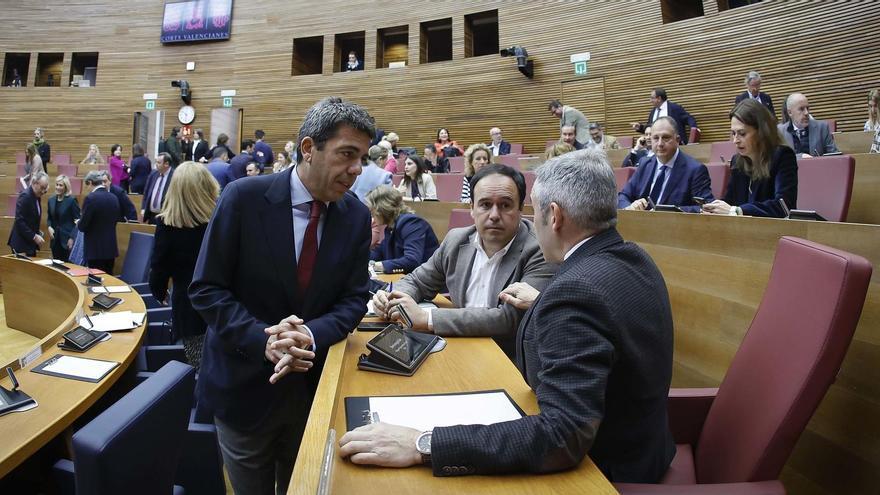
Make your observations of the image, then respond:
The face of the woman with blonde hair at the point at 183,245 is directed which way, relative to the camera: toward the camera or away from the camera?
away from the camera

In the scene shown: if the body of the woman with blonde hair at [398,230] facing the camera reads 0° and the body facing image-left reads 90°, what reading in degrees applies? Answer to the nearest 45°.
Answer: approximately 90°

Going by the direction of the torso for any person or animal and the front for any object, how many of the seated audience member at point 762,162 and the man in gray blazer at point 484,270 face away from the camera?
0

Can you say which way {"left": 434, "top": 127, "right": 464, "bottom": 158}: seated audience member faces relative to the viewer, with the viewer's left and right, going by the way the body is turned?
facing the viewer

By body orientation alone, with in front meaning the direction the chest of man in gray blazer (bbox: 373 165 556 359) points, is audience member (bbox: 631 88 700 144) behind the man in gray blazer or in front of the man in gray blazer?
behind

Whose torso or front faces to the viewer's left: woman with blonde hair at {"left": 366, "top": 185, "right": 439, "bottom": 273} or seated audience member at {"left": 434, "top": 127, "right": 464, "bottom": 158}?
the woman with blonde hair

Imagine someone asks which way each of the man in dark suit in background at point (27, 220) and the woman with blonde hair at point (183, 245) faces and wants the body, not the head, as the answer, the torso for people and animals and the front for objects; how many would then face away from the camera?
1

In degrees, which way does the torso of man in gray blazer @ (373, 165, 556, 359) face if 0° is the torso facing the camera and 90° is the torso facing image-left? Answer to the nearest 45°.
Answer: approximately 45°

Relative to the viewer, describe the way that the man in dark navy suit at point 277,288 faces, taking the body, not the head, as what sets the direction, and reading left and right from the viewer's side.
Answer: facing the viewer and to the right of the viewer

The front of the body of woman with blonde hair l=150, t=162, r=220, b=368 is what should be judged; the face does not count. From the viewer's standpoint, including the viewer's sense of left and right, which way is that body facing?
facing away from the viewer

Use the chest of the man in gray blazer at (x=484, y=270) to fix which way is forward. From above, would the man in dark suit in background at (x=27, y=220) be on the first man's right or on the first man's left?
on the first man's right

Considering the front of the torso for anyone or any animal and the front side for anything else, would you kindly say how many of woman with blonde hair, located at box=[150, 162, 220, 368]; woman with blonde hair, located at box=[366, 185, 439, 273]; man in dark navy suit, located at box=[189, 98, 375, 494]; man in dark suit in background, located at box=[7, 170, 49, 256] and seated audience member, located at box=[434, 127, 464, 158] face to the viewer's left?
1
